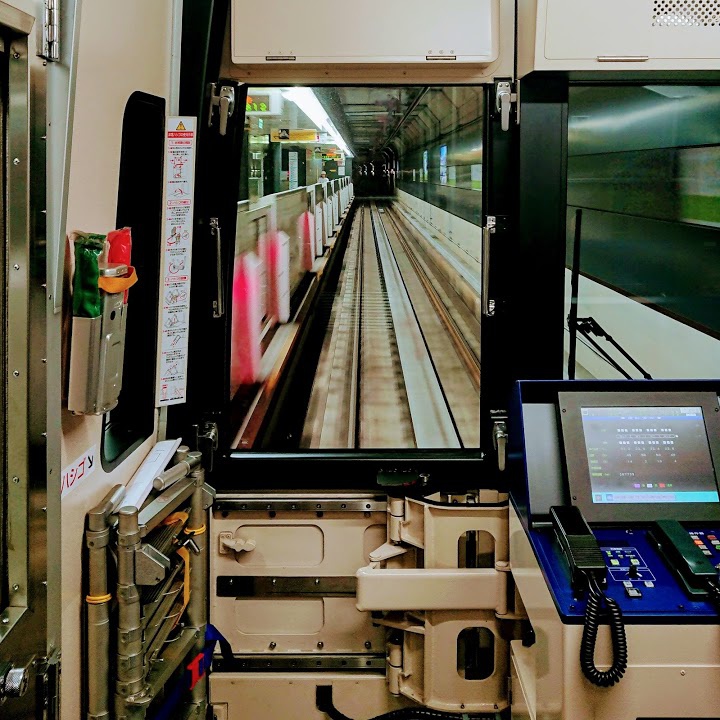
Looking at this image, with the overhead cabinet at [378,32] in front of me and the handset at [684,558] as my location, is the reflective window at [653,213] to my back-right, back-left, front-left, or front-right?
front-right

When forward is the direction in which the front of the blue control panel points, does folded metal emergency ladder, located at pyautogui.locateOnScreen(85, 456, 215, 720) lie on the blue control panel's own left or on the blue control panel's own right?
on the blue control panel's own right

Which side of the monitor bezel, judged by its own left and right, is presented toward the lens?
front

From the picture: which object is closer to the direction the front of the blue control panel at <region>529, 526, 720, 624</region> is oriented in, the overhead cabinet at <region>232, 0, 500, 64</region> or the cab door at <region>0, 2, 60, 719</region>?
the cab door

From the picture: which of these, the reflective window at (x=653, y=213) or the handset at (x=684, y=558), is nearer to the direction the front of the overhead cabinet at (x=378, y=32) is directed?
the handset

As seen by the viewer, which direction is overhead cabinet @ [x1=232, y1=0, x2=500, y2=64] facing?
toward the camera

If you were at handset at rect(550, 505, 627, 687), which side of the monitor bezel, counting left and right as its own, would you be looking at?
front

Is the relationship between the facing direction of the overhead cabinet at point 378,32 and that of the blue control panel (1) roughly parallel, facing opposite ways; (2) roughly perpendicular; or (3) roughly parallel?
roughly parallel

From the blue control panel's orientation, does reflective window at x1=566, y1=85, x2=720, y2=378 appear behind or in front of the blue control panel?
behind

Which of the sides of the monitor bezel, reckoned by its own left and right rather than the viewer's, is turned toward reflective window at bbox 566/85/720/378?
back
